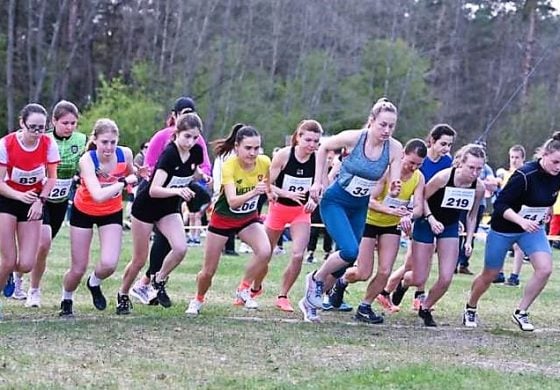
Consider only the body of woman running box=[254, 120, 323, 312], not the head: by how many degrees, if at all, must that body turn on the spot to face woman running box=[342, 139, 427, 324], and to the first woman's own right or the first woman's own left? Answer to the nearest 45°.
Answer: approximately 45° to the first woman's own left

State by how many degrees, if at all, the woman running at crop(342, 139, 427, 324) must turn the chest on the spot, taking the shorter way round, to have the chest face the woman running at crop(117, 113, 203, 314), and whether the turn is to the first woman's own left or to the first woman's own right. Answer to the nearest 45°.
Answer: approximately 135° to the first woman's own right

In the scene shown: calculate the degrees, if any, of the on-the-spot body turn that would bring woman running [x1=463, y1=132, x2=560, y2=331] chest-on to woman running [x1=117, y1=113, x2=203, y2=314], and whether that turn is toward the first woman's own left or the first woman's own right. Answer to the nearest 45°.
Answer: approximately 135° to the first woman's own right

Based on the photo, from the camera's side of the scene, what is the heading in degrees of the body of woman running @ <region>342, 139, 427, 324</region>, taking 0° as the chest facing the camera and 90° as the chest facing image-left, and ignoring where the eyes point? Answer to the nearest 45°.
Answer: approximately 315°

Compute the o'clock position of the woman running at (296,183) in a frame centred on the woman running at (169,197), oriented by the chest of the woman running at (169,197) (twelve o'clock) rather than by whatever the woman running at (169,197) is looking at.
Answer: the woman running at (296,183) is roughly at 10 o'clock from the woman running at (169,197).

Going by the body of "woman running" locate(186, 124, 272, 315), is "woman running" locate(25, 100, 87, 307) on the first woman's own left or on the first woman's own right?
on the first woman's own right

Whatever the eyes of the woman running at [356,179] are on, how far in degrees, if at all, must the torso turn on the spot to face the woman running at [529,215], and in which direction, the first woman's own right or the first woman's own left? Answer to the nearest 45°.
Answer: approximately 45° to the first woman's own left
